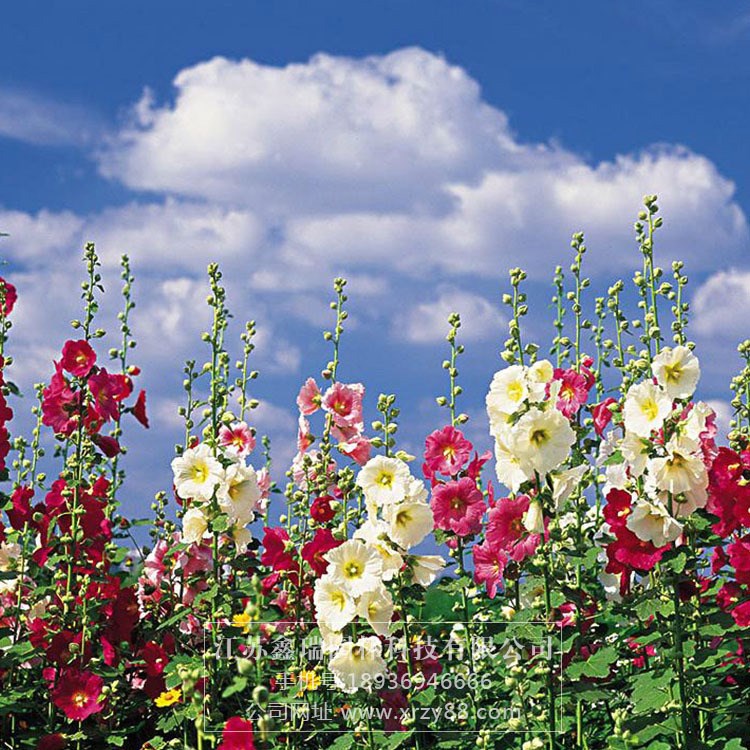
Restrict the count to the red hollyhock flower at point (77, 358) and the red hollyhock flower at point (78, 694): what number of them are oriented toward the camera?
2

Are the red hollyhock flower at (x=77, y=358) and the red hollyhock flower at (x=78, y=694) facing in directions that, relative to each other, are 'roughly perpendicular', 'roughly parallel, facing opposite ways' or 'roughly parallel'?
roughly parallel

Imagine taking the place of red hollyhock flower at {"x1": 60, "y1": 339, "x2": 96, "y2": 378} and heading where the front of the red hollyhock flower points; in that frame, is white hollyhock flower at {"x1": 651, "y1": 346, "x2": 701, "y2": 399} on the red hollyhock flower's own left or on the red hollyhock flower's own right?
on the red hollyhock flower's own left

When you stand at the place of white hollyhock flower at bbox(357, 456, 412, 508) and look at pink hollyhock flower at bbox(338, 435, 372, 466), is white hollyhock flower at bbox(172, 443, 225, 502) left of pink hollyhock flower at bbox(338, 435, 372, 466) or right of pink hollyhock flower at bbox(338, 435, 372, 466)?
left

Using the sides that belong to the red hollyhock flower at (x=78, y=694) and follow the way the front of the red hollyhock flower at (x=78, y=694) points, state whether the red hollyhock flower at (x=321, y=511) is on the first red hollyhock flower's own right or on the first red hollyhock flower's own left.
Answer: on the first red hollyhock flower's own left

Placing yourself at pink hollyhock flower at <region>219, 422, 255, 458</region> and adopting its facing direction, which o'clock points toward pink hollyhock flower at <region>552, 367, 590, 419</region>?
pink hollyhock flower at <region>552, 367, 590, 419</region> is roughly at 10 o'clock from pink hollyhock flower at <region>219, 422, 255, 458</region>.

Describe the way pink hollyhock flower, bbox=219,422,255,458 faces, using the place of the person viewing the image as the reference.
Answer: facing the viewer

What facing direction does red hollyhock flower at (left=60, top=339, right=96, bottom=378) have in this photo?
toward the camera

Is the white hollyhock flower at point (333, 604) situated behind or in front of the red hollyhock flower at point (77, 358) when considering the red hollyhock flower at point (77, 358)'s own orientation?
in front
